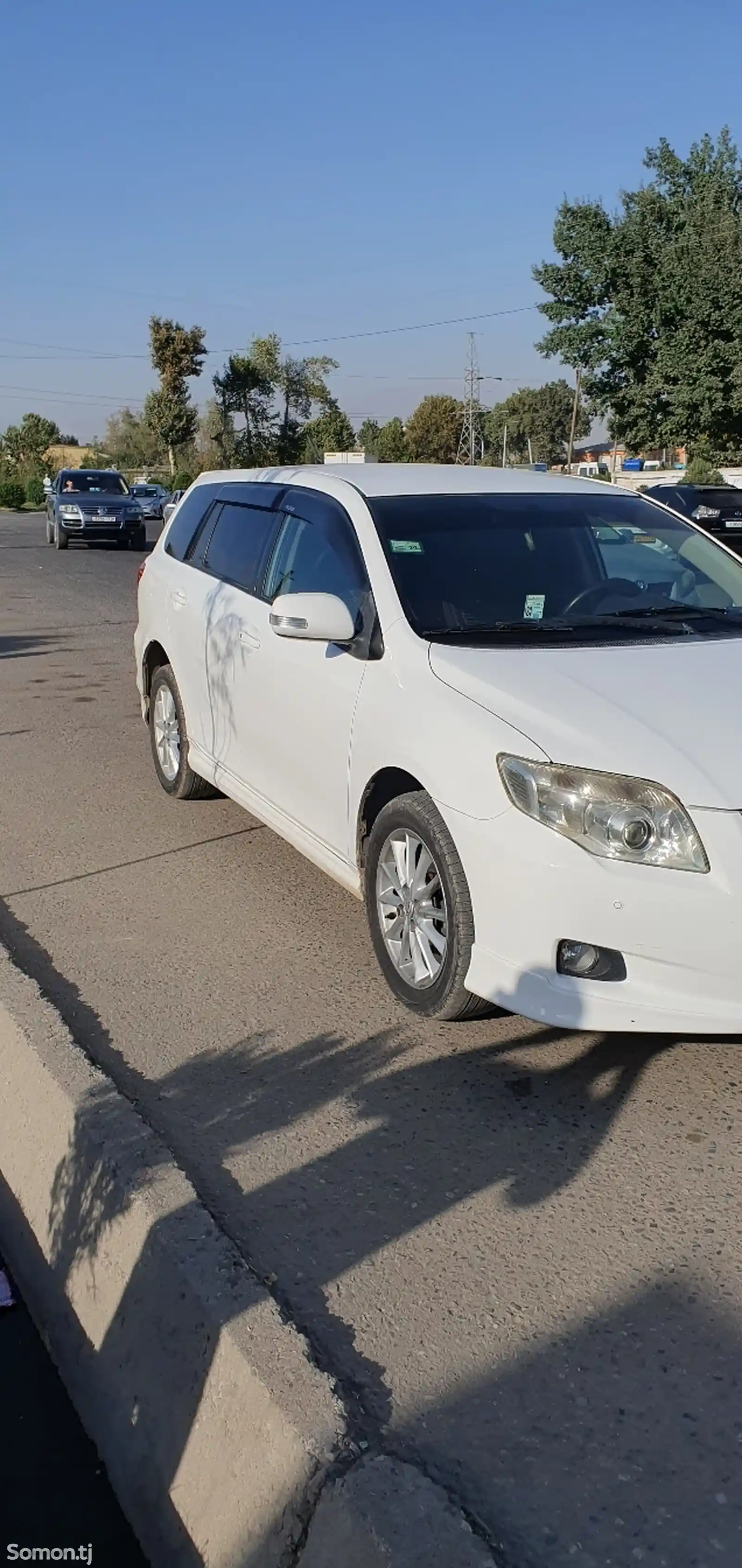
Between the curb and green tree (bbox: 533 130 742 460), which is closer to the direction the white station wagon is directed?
the curb

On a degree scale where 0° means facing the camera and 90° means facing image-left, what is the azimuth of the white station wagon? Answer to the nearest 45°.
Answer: approximately 315°

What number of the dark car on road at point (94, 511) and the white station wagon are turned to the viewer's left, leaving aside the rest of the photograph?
0

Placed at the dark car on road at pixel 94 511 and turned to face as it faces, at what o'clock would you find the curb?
The curb is roughly at 12 o'clock from the dark car on road.

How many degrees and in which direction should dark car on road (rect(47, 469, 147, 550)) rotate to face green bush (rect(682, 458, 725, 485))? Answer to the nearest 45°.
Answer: approximately 90° to its left

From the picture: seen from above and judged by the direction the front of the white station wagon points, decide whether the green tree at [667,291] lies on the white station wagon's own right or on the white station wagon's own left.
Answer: on the white station wagon's own left

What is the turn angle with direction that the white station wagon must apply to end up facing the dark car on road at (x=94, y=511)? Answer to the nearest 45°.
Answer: approximately 135° to its left

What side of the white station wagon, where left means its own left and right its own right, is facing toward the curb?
right

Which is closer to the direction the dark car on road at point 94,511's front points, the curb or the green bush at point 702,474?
the curb

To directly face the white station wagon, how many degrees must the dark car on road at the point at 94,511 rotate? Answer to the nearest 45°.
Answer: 0° — it already faces it

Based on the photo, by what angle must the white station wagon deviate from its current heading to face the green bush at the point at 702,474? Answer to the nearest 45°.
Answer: approximately 135° to its left

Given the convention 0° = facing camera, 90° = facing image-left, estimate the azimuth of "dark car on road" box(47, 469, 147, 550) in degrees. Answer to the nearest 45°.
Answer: approximately 0°
